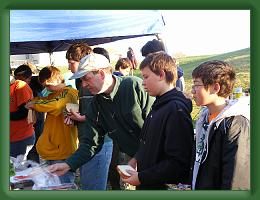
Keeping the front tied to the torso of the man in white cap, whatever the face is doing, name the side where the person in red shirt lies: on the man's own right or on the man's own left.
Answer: on the man's own right

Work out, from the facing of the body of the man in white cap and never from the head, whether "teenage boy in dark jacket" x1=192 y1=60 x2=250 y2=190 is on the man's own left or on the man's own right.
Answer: on the man's own left

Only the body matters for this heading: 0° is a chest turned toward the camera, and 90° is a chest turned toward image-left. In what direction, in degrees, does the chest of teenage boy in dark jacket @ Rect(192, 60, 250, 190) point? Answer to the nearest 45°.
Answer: approximately 45°

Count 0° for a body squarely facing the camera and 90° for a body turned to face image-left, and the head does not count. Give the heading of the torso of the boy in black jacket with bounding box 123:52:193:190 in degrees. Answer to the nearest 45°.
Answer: approximately 90°

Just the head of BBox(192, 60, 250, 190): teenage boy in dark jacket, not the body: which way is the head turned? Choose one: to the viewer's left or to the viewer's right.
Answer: to the viewer's left

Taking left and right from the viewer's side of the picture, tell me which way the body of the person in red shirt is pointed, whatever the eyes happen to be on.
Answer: facing away from the viewer and to the right of the viewer
